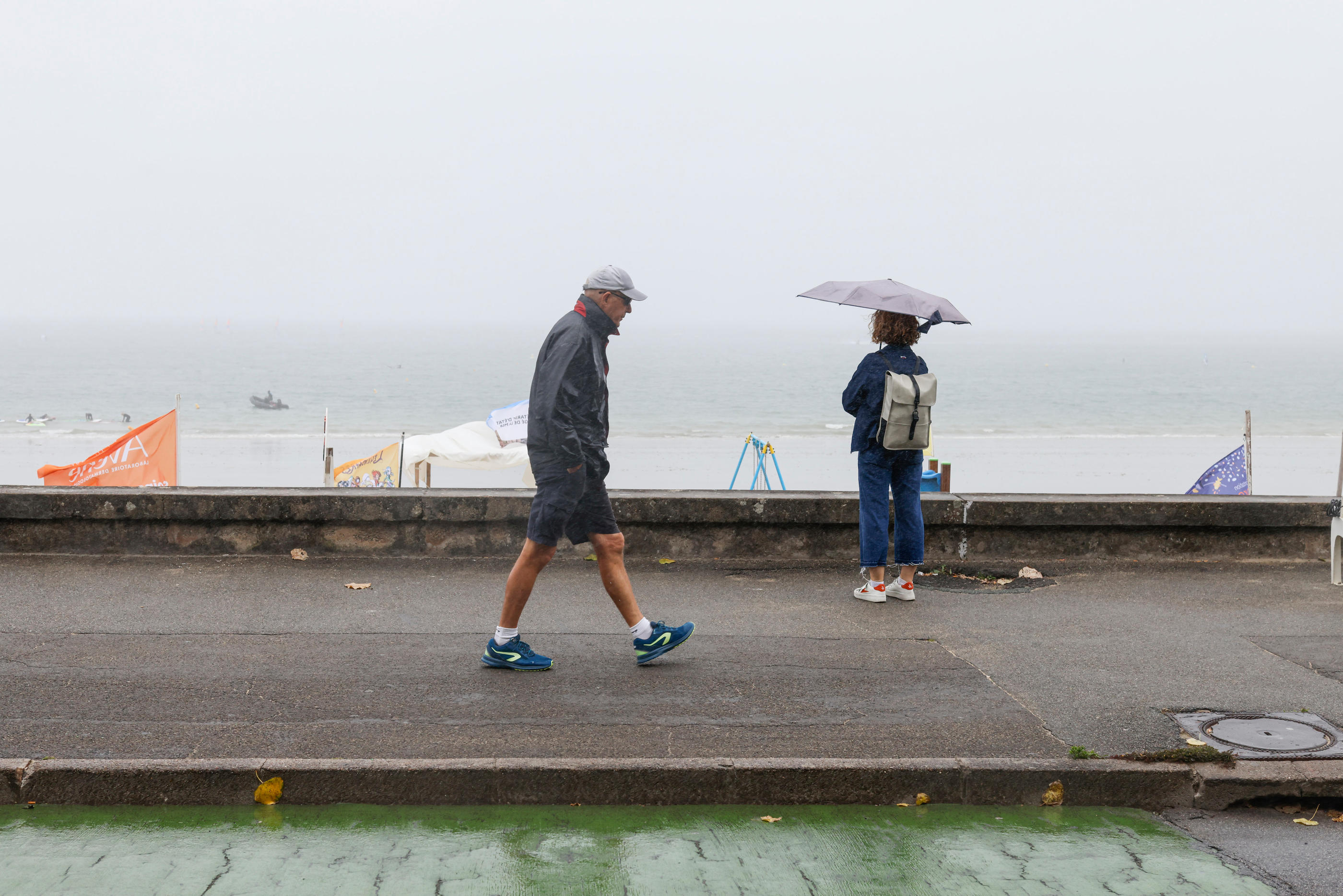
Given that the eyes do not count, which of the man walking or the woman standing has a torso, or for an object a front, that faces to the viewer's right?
the man walking

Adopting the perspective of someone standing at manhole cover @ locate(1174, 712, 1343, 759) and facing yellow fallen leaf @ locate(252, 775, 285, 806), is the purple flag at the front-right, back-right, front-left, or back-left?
back-right

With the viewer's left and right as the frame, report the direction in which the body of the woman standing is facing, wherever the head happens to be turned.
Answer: facing away from the viewer and to the left of the viewer

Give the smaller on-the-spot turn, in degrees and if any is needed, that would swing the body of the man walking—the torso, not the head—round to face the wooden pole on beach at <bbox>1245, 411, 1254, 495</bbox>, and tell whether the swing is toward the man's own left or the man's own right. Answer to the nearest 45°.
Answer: approximately 45° to the man's own left

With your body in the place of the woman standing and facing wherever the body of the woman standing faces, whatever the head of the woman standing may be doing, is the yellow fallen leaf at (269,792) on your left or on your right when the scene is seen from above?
on your left

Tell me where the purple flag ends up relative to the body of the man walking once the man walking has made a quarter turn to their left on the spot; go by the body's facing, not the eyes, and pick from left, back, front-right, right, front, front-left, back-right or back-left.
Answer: front-right

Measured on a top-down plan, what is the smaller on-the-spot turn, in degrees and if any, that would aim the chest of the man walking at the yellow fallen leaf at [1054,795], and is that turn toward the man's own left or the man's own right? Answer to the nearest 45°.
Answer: approximately 45° to the man's own right

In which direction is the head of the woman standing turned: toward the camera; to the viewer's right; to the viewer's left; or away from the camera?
away from the camera

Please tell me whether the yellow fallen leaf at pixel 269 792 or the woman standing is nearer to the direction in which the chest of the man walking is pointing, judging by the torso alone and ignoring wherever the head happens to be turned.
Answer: the woman standing

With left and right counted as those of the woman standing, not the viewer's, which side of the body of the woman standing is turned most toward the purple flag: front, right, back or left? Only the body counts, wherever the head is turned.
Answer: right

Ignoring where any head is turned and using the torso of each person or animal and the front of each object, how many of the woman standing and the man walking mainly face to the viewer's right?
1

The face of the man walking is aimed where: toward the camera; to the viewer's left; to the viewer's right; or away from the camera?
to the viewer's right

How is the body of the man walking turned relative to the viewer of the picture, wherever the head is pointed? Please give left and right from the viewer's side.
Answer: facing to the right of the viewer

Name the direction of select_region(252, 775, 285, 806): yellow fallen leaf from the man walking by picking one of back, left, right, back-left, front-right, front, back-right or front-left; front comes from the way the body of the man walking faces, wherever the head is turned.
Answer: back-right
